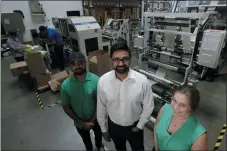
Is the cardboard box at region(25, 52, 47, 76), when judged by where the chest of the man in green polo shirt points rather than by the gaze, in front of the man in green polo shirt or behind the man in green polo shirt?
behind

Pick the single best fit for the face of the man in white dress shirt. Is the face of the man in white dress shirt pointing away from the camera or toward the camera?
toward the camera

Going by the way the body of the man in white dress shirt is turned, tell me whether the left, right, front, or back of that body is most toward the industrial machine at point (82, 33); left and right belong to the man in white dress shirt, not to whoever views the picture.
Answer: back

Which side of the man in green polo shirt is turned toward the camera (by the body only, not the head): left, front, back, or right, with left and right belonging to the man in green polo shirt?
front

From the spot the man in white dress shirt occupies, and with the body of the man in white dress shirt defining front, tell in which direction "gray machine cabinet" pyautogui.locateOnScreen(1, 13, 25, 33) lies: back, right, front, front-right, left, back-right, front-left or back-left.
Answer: back-right

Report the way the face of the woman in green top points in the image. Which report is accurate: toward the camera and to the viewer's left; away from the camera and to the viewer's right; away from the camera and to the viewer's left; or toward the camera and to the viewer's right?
toward the camera and to the viewer's left

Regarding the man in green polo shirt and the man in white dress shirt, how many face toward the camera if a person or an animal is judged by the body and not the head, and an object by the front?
2

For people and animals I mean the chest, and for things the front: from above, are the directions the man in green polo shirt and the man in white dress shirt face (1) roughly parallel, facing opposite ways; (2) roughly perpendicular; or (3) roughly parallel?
roughly parallel

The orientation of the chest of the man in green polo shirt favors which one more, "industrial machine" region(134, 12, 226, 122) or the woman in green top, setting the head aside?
the woman in green top

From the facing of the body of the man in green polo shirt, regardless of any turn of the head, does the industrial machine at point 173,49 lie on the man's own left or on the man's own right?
on the man's own left
